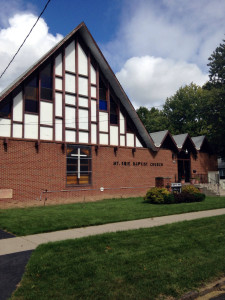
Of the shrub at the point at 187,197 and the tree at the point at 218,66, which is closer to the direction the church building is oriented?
the shrub

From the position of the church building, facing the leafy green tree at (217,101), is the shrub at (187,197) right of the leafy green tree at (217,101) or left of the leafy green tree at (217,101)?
right

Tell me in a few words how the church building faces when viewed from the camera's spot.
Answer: facing the viewer and to the right of the viewer

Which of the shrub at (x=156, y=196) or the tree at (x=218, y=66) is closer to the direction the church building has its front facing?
the shrub

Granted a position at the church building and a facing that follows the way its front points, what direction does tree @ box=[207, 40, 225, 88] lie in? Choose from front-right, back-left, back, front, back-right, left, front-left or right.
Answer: left

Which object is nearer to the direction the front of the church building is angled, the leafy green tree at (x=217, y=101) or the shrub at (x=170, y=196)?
the shrub

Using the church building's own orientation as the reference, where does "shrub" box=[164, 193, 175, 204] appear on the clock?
The shrub is roughly at 11 o'clock from the church building.

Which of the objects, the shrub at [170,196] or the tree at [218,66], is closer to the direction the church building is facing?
the shrub

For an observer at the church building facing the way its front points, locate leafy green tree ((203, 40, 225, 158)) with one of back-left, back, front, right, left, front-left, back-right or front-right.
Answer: left

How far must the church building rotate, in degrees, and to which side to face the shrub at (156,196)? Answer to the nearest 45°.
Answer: approximately 45° to its left
